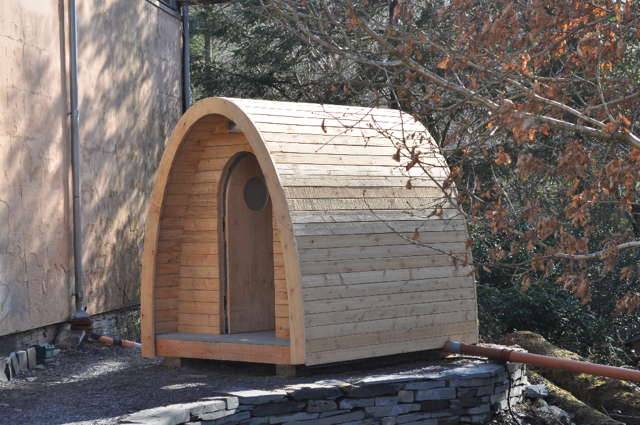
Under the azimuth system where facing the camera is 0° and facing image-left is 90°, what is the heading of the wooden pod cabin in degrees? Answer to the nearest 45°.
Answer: approximately 45°

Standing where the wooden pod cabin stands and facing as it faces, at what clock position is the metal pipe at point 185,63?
The metal pipe is roughly at 4 o'clock from the wooden pod cabin.

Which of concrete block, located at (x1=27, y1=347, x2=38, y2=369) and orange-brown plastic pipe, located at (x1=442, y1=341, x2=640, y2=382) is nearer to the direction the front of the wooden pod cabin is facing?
the concrete block

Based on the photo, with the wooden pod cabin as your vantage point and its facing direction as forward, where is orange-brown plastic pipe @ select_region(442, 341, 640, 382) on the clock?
The orange-brown plastic pipe is roughly at 8 o'clock from the wooden pod cabin.

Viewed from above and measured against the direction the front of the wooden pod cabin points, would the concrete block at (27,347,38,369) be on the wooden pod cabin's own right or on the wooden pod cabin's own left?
on the wooden pod cabin's own right

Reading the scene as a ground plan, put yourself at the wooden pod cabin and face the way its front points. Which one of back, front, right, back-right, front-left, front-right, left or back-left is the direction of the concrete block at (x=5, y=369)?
front-right
